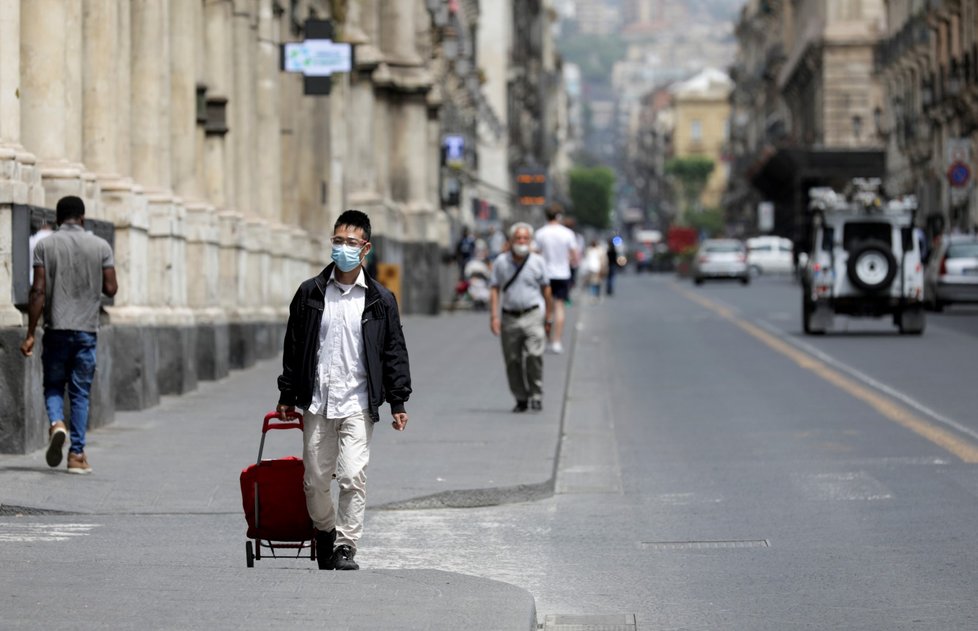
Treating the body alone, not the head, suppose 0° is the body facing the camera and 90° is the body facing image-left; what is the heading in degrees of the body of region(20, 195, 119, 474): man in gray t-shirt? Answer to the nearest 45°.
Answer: approximately 180°

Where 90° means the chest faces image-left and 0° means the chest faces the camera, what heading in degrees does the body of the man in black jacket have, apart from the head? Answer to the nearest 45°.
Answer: approximately 0°

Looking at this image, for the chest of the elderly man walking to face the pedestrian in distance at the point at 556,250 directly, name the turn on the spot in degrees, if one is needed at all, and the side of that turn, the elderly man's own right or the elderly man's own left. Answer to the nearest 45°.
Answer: approximately 180°

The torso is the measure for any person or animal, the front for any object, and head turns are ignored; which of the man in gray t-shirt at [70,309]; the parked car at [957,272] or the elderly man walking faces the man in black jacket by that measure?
the elderly man walking

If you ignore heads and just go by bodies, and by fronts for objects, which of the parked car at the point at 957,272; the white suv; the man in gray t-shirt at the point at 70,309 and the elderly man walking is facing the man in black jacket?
the elderly man walking

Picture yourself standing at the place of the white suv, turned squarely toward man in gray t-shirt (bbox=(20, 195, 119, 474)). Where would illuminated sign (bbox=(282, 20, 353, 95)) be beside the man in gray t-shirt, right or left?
right

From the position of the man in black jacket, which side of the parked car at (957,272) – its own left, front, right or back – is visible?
back

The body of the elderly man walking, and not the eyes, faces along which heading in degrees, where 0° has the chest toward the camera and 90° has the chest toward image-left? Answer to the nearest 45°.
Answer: approximately 0°

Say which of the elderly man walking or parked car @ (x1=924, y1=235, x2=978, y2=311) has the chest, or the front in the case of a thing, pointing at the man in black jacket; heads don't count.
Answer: the elderly man walking

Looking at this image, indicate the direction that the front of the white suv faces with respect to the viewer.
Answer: facing away from the viewer

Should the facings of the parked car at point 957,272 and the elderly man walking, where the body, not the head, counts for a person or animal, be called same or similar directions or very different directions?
very different directions

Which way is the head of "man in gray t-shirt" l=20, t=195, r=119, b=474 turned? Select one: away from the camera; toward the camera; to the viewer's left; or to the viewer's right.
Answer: away from the camera
